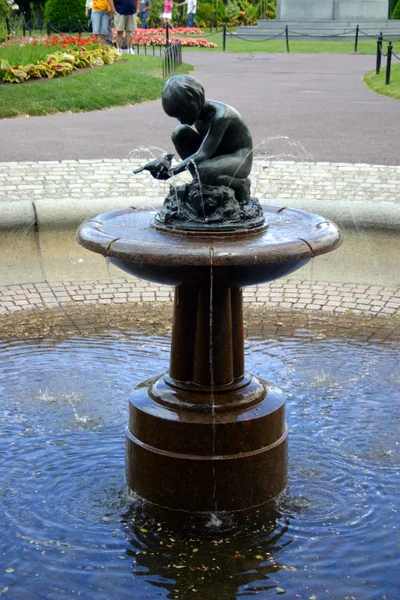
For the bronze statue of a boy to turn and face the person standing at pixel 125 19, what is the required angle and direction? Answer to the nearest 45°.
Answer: approximately 90° to its right

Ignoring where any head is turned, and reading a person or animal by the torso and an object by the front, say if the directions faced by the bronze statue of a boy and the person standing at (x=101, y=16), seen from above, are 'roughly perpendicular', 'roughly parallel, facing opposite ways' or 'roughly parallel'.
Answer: roughly perpendicular

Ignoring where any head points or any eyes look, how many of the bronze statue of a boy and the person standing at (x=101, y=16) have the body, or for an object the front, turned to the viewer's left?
1

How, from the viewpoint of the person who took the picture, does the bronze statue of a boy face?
facing to the left of the viewer

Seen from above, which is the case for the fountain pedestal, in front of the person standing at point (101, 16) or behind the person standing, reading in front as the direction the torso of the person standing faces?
in front

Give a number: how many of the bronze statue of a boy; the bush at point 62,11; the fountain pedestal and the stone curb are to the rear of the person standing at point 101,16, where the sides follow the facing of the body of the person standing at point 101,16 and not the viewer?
1

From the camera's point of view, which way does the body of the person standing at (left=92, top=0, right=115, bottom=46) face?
toward the camera

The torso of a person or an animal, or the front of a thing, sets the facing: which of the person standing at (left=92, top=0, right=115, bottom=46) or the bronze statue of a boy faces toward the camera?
the person standing

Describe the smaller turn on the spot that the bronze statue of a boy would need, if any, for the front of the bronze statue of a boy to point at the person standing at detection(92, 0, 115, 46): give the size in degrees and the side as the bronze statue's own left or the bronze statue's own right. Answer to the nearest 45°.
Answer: approximately 90° to the bronze statue's own right

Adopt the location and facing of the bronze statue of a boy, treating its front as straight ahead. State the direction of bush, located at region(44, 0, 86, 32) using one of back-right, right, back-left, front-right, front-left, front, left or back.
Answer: right

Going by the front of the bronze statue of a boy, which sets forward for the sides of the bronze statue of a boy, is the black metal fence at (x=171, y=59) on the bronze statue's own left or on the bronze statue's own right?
on the bronze statue's own right

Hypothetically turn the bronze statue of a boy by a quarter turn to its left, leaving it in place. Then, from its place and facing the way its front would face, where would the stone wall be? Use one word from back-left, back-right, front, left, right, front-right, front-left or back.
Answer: back
